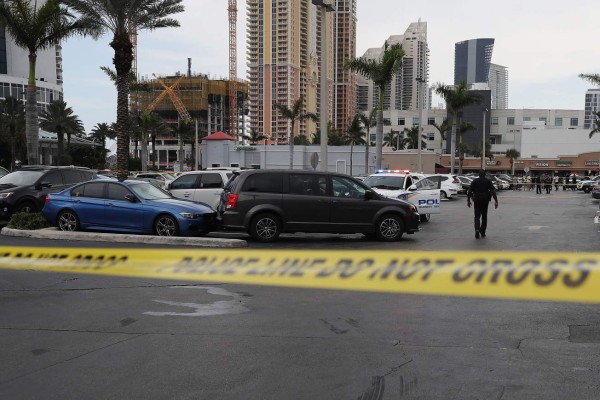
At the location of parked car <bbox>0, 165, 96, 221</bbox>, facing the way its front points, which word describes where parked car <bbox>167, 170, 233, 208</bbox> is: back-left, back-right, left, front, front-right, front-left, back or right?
back-left

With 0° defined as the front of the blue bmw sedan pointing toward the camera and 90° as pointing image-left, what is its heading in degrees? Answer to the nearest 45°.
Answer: approximately 315°

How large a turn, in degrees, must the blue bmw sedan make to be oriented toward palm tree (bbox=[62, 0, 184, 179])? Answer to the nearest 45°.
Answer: approximately 135° to its left

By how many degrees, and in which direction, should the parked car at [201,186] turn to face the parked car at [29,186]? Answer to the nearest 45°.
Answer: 0° — it already faces it

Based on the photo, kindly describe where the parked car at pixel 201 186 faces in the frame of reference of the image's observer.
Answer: facing to the left of the viewer

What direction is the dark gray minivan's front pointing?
to the viewer's right

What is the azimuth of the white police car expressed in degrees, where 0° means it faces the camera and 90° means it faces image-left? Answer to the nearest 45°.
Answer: approximately 45°

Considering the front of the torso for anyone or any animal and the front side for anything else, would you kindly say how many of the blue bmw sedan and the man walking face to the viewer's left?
0

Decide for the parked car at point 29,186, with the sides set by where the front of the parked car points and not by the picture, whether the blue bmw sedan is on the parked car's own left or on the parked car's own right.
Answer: on the parked car's own left

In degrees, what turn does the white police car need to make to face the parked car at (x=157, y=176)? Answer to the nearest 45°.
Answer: approximately 90° to its right
